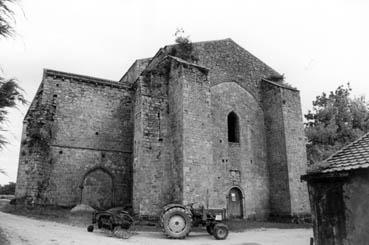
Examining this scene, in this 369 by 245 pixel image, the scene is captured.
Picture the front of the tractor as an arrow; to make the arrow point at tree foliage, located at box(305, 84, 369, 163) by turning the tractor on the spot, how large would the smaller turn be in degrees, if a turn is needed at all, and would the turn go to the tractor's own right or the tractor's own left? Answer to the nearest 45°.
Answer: approximately 45° to the tractor's own left

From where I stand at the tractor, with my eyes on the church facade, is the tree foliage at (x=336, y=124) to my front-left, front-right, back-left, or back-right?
front-right

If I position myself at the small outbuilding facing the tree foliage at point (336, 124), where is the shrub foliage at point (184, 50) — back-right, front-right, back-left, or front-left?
front-left

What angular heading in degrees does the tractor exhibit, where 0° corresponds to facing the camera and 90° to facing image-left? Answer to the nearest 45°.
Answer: approximately 270°

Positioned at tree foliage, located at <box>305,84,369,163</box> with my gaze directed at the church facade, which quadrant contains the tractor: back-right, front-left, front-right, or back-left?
front-left

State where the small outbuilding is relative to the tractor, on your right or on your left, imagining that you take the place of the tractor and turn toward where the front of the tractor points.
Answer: on your right

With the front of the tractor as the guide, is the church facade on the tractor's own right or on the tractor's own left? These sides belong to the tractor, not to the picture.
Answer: on the tractor's own left
